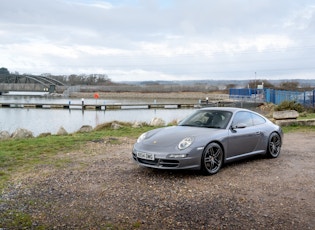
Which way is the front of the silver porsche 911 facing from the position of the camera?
facing the viewer and to the left of the viewer
